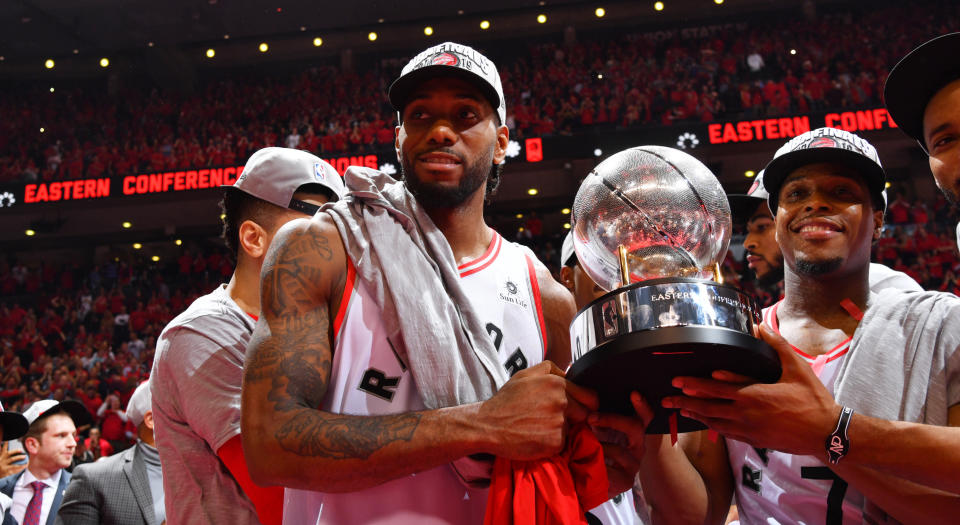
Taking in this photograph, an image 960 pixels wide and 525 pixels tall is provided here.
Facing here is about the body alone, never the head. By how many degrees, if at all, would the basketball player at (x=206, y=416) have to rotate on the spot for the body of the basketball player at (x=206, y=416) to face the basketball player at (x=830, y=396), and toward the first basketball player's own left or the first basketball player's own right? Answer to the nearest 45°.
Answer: approximately 45° to the first basketball player's own right

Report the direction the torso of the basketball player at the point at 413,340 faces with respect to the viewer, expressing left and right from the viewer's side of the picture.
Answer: facing the viewer and to the right of the viewer

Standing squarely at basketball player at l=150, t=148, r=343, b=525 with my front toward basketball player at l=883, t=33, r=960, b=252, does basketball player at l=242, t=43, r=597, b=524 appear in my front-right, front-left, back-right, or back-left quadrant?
front-right

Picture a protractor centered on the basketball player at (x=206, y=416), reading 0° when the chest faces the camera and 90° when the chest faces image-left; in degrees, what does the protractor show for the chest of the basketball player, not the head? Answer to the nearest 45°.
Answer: approximately 270°

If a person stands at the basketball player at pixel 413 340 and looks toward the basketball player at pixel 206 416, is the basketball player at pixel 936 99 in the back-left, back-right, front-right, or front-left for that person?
back-right

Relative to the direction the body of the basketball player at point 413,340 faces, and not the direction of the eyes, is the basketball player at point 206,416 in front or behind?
behind

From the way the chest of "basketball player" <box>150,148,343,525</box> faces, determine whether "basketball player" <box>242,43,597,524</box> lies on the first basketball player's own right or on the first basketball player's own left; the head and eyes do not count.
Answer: on the first basketball player's own right

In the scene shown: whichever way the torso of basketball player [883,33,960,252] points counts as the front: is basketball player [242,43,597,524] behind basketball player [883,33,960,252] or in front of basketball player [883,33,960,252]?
in front

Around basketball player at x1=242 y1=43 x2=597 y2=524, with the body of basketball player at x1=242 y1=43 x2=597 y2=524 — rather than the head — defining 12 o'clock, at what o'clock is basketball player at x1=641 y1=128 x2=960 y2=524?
basketball player at x1=641 y1=128 x2=960 y2=524 is roughly at 10 o'clock from basketball player at x1=242 y1=43 x2=597 y2=524.

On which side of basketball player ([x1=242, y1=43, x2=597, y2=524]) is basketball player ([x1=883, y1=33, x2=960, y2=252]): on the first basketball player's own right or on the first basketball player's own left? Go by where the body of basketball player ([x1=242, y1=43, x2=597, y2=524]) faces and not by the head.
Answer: on the first basketball player's own left

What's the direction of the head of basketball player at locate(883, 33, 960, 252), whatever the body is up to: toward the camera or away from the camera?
toward the camera

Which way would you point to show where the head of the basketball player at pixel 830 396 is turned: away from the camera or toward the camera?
toward the camera

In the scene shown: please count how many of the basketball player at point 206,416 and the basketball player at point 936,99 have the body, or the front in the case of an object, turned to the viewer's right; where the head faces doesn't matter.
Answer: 1

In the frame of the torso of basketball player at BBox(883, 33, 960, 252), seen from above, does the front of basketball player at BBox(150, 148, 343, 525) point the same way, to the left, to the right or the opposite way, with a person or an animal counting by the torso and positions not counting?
the opposite way
